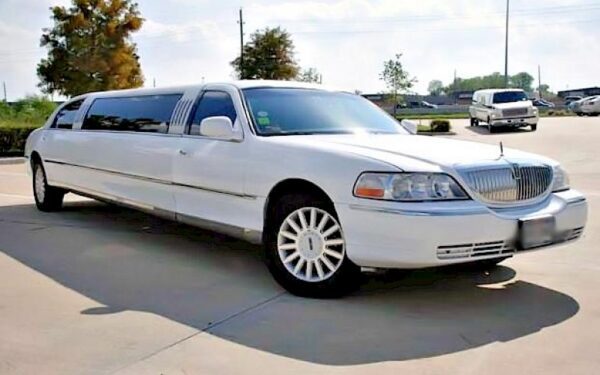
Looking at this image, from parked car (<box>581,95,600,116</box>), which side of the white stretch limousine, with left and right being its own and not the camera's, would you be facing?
left

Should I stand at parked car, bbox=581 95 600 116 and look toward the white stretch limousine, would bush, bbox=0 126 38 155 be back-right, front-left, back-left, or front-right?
front-right

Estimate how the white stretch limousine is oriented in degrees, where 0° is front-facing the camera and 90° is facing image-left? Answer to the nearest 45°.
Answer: approximately 315°

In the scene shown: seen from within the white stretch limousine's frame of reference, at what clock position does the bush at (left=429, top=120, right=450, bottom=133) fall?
The bush is roughly at 8 o'clock from the white stretch limousine.

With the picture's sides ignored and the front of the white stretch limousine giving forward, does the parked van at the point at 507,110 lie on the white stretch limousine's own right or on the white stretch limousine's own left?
on the white stretch limousine's own left

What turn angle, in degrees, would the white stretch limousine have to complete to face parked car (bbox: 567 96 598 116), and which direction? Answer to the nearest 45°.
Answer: approximately 90° to its left

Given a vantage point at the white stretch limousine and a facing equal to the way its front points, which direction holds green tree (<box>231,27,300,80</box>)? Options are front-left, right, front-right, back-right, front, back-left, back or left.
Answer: back-left

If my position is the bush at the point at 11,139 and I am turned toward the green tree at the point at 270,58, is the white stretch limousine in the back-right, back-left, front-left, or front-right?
back-right

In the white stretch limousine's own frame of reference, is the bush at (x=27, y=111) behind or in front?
behind
